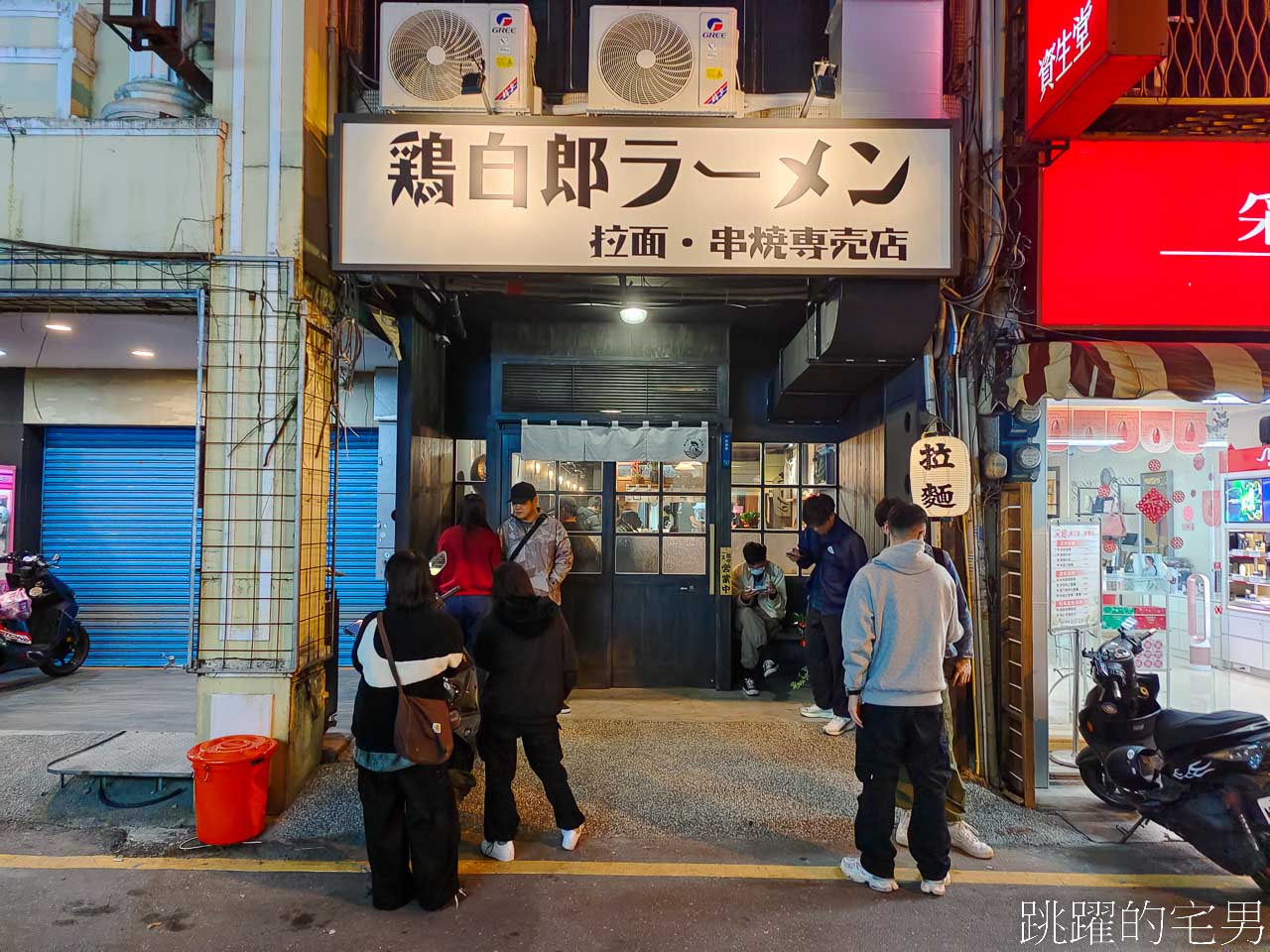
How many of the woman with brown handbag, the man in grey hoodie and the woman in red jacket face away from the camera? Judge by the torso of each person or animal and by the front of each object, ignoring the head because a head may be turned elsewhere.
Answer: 3

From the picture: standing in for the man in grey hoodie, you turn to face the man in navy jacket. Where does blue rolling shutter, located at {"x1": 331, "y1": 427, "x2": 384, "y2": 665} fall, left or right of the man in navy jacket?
left

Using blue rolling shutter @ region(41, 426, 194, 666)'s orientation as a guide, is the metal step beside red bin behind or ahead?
ahead

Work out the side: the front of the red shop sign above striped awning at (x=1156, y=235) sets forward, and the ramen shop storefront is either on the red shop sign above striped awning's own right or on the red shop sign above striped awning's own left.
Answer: on the red shop sign above striped awning's own right

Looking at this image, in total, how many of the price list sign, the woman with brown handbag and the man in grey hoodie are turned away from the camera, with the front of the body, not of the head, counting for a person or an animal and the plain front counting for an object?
2

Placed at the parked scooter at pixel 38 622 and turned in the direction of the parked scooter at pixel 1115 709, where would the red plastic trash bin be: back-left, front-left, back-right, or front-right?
front-right

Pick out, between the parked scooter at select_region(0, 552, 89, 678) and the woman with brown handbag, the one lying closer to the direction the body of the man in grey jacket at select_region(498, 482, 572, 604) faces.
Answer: the woman with brown handbag

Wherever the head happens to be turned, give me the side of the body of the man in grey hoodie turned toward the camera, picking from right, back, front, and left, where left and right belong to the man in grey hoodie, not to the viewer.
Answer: back

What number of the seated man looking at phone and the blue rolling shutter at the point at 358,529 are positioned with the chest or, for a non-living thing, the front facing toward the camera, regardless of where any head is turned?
2

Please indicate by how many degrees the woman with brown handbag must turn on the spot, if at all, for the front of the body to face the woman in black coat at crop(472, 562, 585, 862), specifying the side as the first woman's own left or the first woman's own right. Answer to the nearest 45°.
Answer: approximately 45° to the first woman's own right

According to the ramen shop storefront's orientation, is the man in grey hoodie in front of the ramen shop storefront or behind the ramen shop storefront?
in front

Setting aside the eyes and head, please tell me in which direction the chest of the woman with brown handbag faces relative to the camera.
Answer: away from the camera

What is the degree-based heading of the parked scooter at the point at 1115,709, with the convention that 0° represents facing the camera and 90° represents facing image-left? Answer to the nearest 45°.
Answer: approximately 135°

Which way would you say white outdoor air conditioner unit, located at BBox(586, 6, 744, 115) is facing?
toward the camera

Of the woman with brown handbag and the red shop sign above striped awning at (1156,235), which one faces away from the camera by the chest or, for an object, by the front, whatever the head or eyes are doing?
the woman with brown handbag

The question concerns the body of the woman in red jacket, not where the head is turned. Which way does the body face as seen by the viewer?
away from the camera
